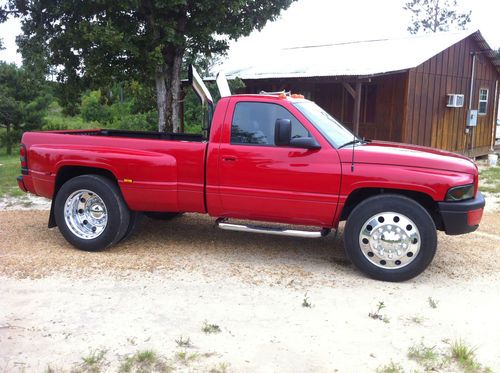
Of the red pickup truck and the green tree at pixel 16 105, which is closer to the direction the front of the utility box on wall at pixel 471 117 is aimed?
the red pickup truck

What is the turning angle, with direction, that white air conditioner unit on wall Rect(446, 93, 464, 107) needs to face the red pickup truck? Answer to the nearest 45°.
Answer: approximately 45° to its right

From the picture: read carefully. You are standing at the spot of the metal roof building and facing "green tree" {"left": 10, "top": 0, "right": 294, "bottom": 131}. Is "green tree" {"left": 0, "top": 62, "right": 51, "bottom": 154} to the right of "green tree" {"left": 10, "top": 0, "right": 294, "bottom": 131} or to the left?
right

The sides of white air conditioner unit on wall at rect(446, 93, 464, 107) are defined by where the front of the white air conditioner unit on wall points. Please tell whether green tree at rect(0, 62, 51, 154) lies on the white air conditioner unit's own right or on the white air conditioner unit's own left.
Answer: on the white air conditioner unit's own right

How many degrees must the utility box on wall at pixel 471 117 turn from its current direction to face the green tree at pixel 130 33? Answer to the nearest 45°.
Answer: approximately 90° to its right

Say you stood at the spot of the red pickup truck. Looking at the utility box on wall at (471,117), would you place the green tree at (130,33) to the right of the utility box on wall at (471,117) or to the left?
left

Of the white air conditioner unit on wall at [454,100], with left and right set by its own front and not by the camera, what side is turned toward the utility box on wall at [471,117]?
left

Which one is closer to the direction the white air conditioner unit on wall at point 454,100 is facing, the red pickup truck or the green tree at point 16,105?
the red pickup truck
